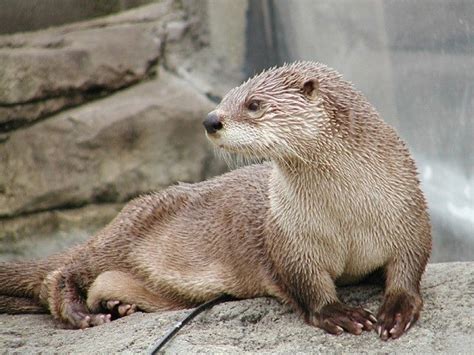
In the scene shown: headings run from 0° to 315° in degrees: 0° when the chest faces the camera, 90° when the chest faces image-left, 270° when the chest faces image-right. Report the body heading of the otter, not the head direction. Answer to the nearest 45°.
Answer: approximately 315°
